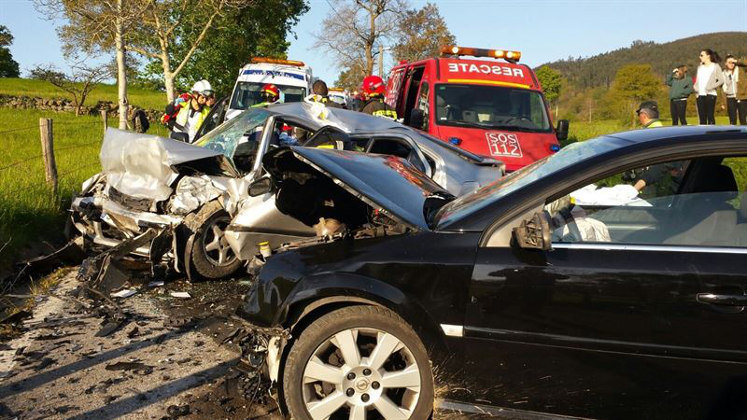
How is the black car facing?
to the viewer's left

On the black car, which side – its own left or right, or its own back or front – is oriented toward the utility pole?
right

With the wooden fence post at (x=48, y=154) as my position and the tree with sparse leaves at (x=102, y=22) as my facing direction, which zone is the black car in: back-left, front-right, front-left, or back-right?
back-right

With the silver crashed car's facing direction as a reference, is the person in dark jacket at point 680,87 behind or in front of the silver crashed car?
behind

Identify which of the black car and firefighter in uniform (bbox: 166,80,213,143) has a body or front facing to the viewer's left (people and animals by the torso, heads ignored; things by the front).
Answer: the black car

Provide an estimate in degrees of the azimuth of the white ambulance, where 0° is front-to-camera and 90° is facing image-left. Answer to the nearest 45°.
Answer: approximately 0°

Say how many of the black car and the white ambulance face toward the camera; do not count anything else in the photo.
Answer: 1

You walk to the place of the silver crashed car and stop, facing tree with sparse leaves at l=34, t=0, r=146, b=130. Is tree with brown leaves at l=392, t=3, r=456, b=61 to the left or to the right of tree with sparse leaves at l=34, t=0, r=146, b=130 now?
right

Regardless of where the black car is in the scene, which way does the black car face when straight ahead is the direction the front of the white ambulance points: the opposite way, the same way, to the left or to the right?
to the right

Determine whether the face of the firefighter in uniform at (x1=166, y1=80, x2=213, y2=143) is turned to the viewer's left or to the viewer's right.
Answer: to the viewer's right

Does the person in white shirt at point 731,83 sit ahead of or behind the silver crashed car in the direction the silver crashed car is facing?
behind

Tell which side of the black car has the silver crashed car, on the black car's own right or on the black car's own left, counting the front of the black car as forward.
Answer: on the black car's own right

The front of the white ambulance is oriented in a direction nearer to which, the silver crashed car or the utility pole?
the silver crashed car
